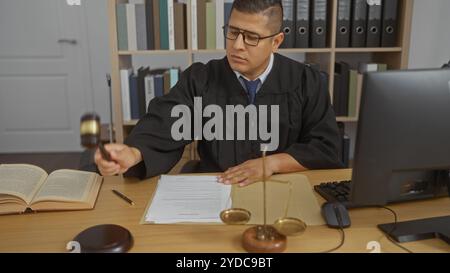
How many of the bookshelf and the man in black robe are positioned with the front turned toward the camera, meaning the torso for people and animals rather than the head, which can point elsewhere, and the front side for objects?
2

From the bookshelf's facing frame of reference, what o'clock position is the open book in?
The open book is roughly at 1 o'clock from the bookshelf.

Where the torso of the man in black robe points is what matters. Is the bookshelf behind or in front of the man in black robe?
behind

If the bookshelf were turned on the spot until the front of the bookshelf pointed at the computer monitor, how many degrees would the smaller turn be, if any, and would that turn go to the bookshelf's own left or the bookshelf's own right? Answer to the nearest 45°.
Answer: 0° — it already faces it

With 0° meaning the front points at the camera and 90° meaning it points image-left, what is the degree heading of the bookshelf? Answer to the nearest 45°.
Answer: approximately 0°

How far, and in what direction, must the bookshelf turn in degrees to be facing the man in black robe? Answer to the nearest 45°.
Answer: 0° — it already faces them

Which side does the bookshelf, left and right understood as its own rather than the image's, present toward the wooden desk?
front

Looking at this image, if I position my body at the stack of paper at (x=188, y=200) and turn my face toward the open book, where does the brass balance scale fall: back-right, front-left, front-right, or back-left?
back-left

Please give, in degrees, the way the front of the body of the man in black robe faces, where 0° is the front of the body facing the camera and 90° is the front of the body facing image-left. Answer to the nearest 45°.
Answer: approximately 0°

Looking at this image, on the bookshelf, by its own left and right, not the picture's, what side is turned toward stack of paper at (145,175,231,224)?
front

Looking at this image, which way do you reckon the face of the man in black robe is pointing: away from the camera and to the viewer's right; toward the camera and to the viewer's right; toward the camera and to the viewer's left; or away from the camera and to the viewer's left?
toward the camera and to the viewer's left

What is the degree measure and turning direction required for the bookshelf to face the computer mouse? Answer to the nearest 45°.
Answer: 0° — it already faces it
